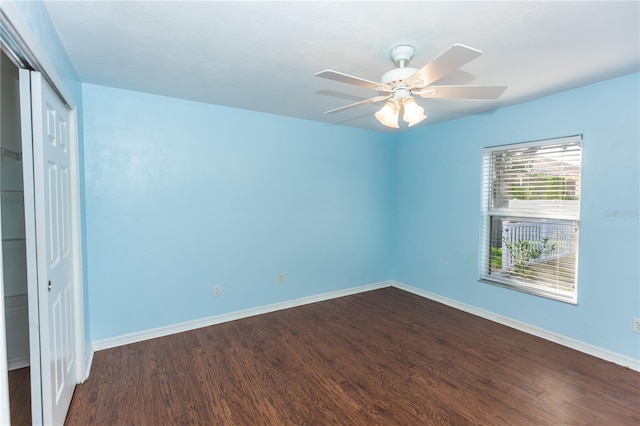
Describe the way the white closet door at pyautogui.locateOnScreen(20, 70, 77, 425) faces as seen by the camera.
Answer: facing to the right of the viewer

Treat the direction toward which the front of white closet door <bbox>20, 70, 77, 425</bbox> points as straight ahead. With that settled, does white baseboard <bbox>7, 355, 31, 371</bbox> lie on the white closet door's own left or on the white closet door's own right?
on the white closet door's own left

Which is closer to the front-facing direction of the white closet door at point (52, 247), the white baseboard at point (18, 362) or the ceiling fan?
the ceiling fan

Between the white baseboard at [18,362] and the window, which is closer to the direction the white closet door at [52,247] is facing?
the window
